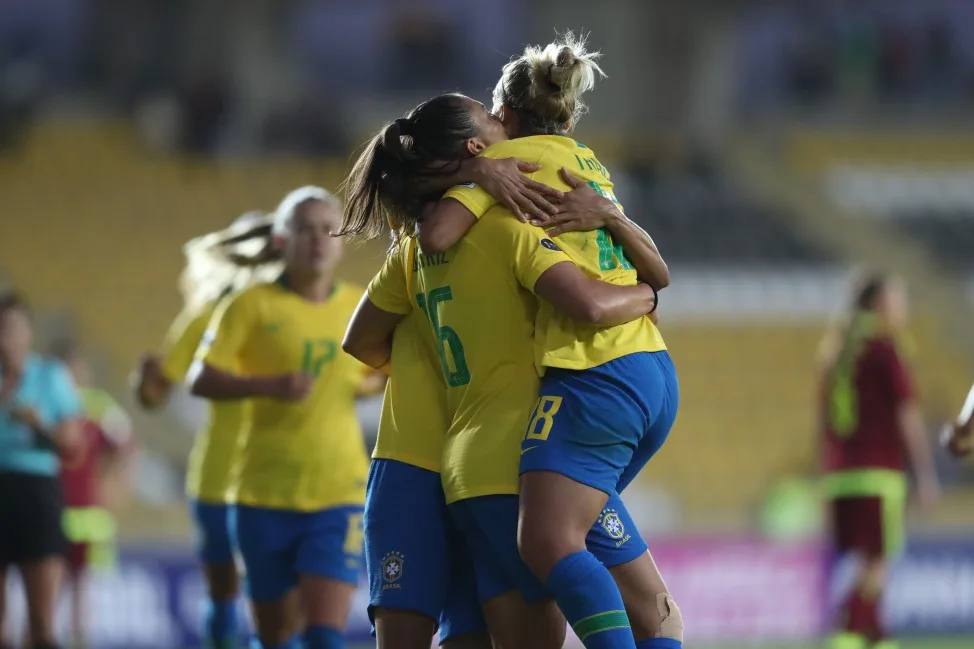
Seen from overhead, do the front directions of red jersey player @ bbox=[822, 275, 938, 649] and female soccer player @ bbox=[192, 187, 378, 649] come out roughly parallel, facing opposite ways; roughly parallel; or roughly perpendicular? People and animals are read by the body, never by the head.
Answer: roughly perpendicular

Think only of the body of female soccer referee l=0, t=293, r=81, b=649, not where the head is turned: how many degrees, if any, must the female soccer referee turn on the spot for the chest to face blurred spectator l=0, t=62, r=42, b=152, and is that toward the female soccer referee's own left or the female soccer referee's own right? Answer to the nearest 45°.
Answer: approximately 180°

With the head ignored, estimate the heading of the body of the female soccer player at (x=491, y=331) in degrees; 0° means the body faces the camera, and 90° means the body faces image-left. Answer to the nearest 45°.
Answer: approximately 225°

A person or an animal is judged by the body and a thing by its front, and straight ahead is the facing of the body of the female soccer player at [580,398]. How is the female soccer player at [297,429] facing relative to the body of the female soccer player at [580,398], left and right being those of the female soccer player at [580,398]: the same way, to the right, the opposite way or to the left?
the opposite way

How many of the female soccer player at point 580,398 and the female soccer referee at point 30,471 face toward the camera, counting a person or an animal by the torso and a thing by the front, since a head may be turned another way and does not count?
1

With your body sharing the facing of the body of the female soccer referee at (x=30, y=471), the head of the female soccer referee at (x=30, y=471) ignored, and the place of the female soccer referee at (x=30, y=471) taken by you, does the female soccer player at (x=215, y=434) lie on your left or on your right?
on your left

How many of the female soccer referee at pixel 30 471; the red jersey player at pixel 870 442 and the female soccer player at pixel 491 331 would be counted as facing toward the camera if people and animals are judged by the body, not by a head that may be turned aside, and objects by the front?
1

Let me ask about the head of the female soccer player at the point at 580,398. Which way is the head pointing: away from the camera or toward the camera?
away from the camera
